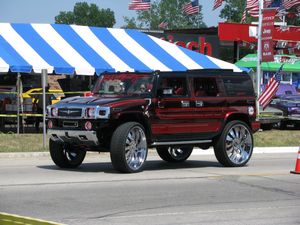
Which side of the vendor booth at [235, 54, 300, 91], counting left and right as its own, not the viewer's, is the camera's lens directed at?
front

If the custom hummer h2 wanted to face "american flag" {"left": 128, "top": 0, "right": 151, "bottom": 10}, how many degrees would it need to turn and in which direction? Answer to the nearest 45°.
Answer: approximately 135° to its right

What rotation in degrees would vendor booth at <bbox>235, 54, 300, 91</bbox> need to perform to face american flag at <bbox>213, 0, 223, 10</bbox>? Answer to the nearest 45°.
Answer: approximately 45° to its right

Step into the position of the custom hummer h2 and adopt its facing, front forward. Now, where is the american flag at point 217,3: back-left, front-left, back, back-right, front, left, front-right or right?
back-right

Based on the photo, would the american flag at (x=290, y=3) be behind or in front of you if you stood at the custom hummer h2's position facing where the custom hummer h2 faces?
behind

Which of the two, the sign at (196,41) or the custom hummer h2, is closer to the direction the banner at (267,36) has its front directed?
the custom hummer h2

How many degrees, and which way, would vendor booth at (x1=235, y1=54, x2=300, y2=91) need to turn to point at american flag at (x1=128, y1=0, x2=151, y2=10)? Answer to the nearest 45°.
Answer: approximately 90° to its right

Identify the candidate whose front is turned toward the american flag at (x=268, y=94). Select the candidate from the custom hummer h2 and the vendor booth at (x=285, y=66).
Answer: the vendor booth

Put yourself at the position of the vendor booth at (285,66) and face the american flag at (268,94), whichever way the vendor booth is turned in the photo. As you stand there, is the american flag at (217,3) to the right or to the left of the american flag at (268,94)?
right

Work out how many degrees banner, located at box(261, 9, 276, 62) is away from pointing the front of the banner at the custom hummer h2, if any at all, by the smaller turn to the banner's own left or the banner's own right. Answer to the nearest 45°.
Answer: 0° — it already faces it

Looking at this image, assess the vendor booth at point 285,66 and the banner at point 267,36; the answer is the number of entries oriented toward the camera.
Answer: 2

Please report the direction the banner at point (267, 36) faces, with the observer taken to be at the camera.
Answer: facing the viewer
